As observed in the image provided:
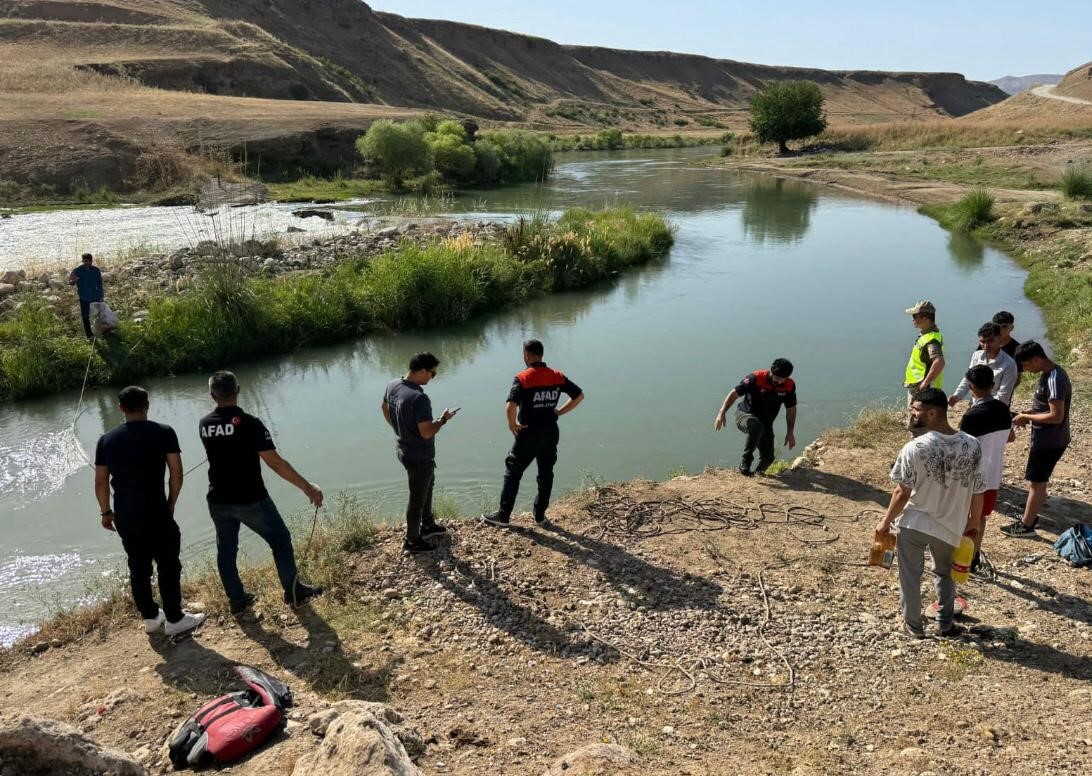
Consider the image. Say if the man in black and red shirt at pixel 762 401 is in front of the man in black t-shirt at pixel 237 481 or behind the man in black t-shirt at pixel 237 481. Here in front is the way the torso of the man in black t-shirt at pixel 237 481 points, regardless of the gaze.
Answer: in front

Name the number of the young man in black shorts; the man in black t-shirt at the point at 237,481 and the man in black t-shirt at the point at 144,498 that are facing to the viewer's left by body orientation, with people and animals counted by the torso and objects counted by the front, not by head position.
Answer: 1

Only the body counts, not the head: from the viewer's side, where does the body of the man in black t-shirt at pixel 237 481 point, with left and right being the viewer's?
facing away from the viewer and to the right of the viewer

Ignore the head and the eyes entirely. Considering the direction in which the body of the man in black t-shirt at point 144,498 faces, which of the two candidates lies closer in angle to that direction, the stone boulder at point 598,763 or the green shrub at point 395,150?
the green shrub

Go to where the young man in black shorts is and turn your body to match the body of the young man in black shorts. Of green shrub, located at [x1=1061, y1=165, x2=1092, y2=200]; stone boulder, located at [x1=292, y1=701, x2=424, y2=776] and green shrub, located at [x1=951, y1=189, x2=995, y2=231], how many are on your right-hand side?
2

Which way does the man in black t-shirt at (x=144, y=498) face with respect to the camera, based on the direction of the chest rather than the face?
away from the camera

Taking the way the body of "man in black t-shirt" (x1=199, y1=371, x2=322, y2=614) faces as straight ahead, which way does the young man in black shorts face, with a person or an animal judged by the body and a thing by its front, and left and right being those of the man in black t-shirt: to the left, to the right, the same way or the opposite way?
to the left

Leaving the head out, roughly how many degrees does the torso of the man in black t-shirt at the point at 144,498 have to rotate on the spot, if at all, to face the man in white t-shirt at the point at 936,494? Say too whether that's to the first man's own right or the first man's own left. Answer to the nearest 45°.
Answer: approximately 135° to the first man's own right

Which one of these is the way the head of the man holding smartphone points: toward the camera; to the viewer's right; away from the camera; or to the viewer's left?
to the viewer's right

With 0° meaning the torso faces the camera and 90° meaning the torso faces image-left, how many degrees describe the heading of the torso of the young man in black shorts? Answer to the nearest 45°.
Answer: approximately 90°

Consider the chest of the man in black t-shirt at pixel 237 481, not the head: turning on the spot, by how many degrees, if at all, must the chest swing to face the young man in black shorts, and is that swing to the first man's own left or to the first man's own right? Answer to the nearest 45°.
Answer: approximately 45° to the first man's own right

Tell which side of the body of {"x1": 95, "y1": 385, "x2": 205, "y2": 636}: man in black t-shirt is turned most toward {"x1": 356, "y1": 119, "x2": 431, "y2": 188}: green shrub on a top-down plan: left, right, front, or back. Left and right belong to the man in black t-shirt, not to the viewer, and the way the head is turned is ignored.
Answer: front

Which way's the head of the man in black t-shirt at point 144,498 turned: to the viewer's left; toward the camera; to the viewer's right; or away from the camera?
away from the camera

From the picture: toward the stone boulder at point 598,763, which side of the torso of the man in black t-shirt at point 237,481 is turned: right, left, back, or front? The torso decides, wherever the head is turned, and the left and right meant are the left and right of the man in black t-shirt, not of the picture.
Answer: right

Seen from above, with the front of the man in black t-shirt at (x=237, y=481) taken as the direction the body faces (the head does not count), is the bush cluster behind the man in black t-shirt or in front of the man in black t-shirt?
in front
